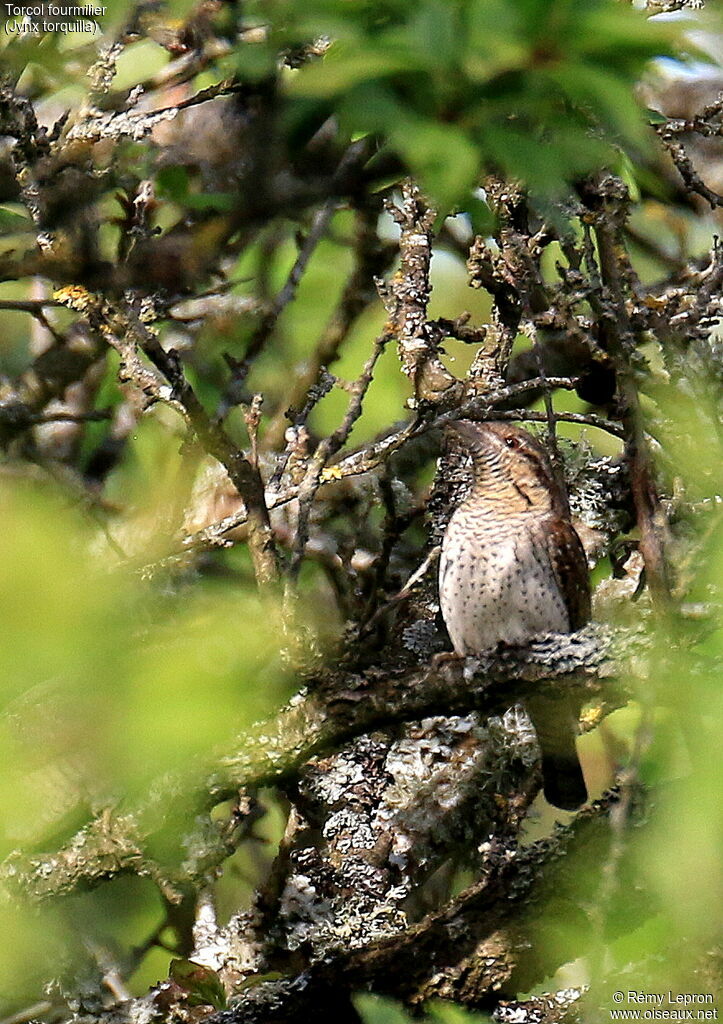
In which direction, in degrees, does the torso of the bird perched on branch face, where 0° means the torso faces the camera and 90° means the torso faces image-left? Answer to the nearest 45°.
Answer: approximately 45°
